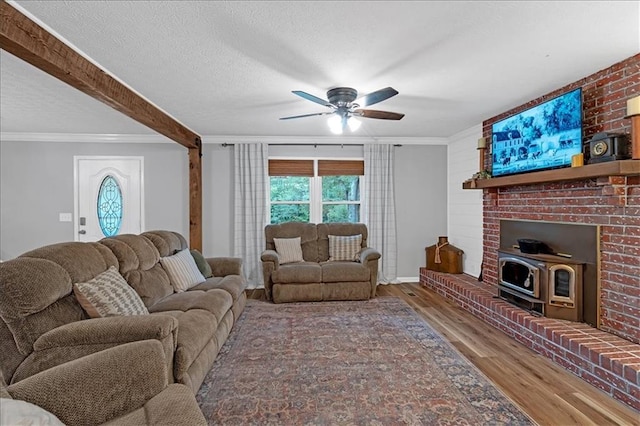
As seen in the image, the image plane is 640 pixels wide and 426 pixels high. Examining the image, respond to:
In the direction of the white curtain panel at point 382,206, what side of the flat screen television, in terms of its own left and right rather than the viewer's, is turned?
right

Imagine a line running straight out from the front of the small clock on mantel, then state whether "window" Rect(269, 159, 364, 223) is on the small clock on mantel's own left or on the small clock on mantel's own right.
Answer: on the small clock on mantel's own right

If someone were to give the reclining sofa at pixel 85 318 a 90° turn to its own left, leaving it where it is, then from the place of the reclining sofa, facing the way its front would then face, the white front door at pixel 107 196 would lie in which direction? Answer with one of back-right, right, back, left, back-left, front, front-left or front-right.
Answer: front-left

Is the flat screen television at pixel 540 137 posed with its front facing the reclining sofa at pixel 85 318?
yes

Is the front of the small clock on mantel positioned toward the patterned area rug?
yes

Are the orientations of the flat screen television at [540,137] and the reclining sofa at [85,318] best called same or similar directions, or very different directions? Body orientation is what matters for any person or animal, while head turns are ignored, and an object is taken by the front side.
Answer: very different directions

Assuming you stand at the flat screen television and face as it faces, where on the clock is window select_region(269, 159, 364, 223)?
The window is roughly at 2 o'clock from the flat screen television.

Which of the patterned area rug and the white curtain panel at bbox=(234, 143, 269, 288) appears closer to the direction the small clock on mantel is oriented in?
the patterned area rug

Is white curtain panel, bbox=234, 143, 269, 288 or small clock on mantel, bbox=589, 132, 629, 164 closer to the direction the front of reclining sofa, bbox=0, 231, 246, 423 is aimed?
the small clock on mantel

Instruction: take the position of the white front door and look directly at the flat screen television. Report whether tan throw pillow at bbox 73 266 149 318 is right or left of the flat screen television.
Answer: right

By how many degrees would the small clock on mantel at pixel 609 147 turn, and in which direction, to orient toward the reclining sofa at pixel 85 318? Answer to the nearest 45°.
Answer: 0° — it already faces it

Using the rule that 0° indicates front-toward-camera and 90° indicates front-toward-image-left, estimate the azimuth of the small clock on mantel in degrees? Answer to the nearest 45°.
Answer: approximately 45°

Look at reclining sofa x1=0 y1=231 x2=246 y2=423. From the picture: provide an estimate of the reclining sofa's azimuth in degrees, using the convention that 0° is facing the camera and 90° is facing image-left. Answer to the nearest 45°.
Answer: approximately 315°
